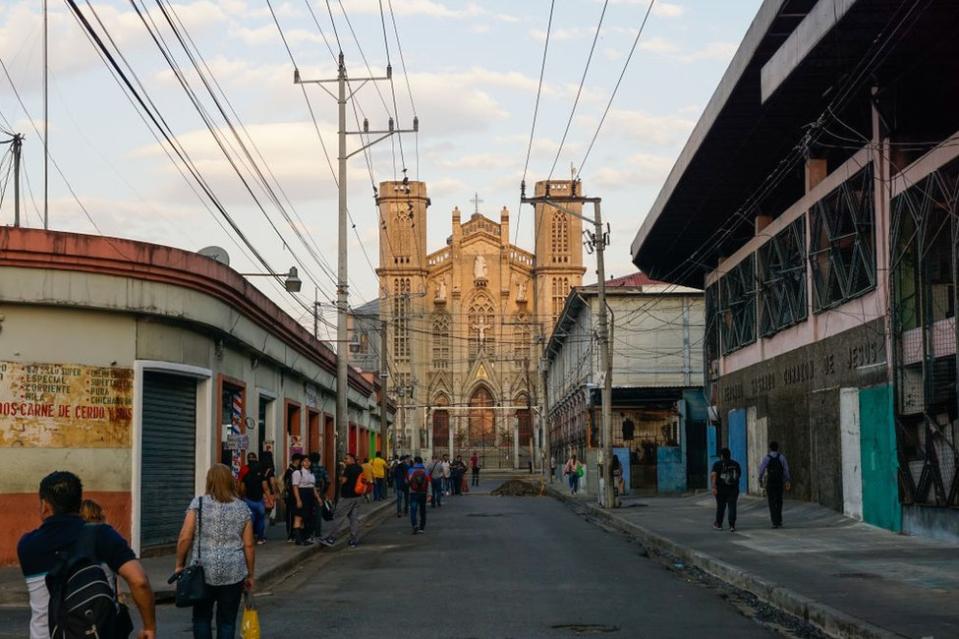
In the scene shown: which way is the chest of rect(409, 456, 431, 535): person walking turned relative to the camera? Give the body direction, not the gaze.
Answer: away from the camera

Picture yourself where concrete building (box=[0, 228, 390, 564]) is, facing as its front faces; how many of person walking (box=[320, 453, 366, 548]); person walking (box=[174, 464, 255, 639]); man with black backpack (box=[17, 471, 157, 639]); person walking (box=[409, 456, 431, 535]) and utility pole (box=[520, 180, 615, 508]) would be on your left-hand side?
3

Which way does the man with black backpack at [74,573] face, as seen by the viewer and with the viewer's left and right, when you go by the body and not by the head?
facing away from the viewer

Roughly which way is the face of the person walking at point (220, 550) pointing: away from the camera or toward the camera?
away from the camera

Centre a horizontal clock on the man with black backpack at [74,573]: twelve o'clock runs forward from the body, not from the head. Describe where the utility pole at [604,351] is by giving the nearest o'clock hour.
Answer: The utility pole is roughly at 1 o'clock from the man with black backpack.

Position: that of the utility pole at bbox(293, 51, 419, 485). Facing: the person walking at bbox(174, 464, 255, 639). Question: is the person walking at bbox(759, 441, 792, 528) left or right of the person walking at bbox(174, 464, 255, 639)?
left

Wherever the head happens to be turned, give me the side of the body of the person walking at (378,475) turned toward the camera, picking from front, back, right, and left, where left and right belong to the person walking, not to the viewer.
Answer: back

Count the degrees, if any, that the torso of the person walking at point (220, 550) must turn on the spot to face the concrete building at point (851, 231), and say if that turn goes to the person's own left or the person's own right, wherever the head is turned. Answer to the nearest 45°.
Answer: approximately 45° to the person's own right

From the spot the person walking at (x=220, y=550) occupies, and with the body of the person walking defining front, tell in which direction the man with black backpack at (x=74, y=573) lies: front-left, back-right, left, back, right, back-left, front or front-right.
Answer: back

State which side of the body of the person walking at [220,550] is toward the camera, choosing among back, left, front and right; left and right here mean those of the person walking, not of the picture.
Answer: back

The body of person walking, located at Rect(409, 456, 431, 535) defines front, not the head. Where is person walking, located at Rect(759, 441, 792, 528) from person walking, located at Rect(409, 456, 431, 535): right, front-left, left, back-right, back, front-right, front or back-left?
back-right
